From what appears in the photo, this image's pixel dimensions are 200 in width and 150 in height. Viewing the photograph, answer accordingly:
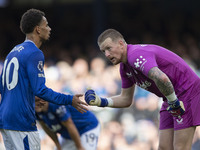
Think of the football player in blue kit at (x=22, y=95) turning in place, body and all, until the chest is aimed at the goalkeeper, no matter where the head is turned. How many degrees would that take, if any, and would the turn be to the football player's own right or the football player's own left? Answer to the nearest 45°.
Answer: approximately 45° to the football player's own right

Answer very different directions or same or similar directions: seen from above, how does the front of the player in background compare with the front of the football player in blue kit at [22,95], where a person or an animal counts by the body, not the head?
very different directions

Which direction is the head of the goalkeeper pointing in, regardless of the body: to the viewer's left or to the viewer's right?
to the viewer's left

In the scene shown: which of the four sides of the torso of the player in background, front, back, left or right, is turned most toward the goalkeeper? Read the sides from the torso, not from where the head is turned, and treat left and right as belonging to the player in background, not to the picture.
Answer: left

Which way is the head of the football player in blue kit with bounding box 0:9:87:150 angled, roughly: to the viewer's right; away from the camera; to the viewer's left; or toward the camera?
to the viewer's right

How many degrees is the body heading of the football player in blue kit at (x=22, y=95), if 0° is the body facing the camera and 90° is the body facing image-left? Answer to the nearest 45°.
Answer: approximately 225°

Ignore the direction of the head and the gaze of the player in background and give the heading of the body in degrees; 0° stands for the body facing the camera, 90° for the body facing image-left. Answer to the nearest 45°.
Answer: approximately 45°
